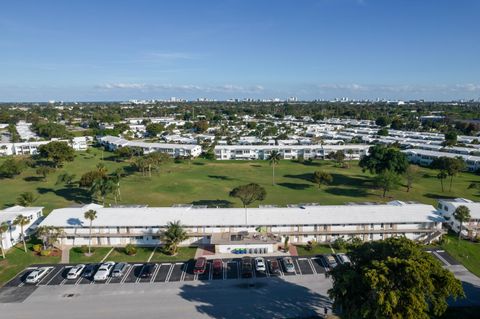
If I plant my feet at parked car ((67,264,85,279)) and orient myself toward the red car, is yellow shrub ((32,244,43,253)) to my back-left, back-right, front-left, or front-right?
back-left

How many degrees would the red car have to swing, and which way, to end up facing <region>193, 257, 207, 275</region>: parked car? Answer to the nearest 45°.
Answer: approximately 90° to its left

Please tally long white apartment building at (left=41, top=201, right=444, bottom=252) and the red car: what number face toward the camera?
1

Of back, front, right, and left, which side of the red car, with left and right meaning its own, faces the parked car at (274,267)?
right

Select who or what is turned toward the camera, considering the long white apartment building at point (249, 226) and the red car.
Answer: the long white apartment building

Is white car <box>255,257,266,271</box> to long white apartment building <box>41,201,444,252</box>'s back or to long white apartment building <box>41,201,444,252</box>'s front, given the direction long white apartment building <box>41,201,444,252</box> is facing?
to the front

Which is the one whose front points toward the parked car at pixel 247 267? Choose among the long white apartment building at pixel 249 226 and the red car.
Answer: the long white apartment building

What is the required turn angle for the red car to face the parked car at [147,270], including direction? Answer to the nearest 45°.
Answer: approximately 90° to its left

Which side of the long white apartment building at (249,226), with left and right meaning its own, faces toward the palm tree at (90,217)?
right

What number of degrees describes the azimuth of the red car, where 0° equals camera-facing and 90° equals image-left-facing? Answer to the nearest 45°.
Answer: approximately 180°

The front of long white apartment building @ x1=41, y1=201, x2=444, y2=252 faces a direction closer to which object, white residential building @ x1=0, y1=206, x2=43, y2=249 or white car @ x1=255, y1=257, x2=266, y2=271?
the white car

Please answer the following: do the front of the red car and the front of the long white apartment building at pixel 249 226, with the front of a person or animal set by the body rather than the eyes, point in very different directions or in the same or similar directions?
very different directions

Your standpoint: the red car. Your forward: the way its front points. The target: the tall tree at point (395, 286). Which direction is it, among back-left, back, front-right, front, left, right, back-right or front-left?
back-right

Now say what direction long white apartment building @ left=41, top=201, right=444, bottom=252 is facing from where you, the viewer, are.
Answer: facing the viewer

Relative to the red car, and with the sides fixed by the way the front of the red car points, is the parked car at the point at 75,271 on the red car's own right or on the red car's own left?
on the red car's own left

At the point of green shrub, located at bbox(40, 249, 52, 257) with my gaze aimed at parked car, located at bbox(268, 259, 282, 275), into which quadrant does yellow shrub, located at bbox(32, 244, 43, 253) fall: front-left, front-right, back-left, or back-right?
back-left

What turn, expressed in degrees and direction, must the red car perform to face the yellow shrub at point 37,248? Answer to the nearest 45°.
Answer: approximately 90° to its left
